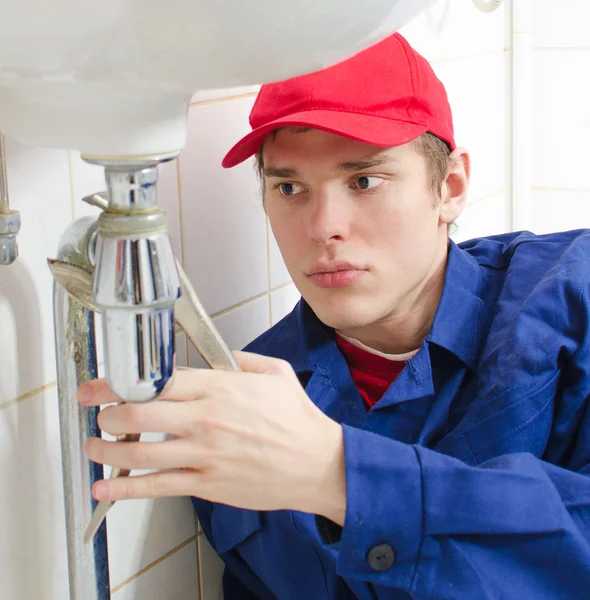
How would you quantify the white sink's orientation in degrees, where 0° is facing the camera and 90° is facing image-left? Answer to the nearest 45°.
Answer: approximately 315°

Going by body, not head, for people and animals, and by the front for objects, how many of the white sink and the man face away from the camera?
0

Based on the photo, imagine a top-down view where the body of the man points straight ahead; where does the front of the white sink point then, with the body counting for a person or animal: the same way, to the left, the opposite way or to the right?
to the left

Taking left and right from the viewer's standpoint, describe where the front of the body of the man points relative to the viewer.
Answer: facing the viewer and to the left of the viewer
